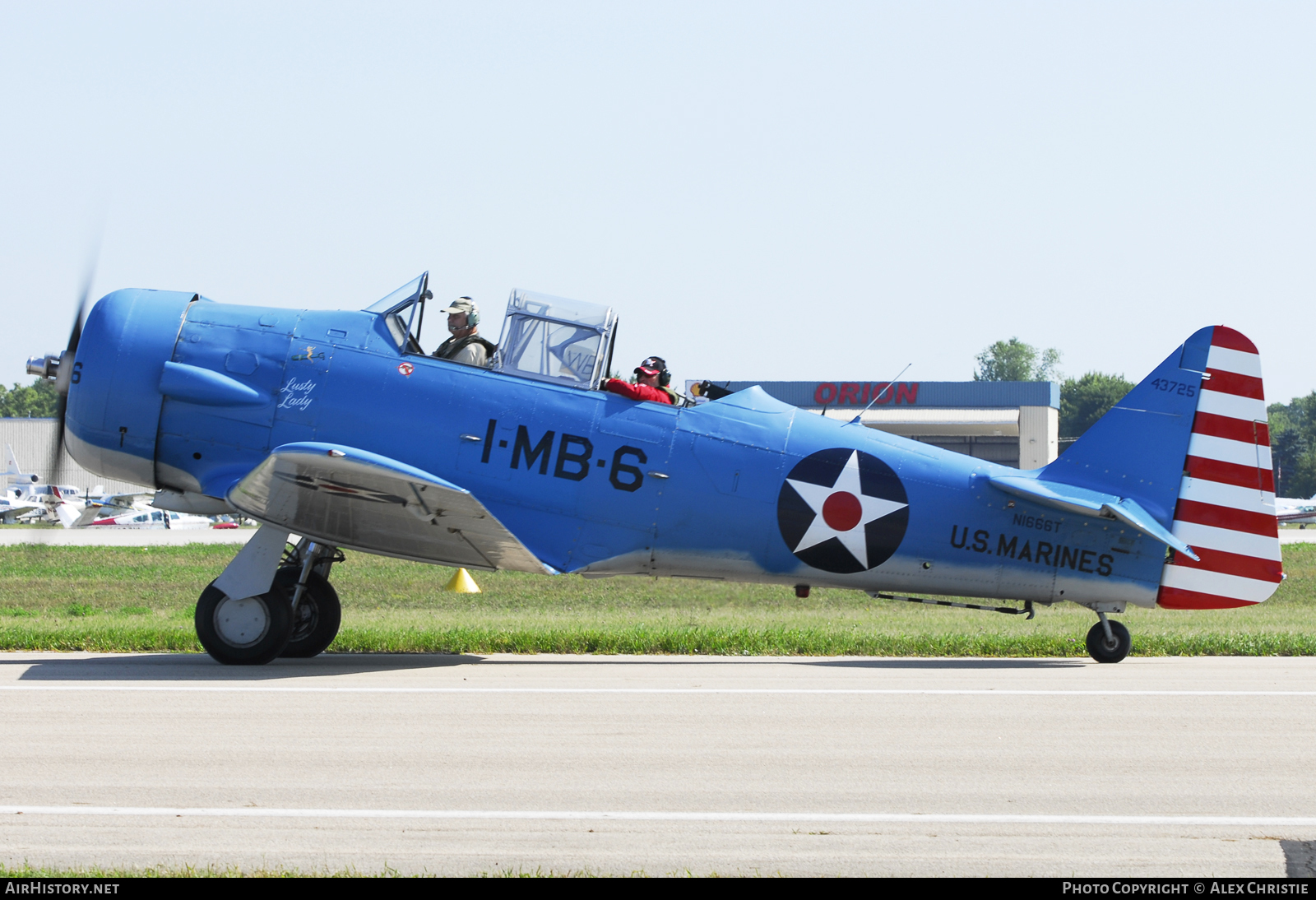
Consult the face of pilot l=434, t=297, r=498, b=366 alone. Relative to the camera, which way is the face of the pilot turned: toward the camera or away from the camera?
toward the camera

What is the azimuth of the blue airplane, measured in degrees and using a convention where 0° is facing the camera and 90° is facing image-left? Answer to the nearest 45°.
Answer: approximately 90°
